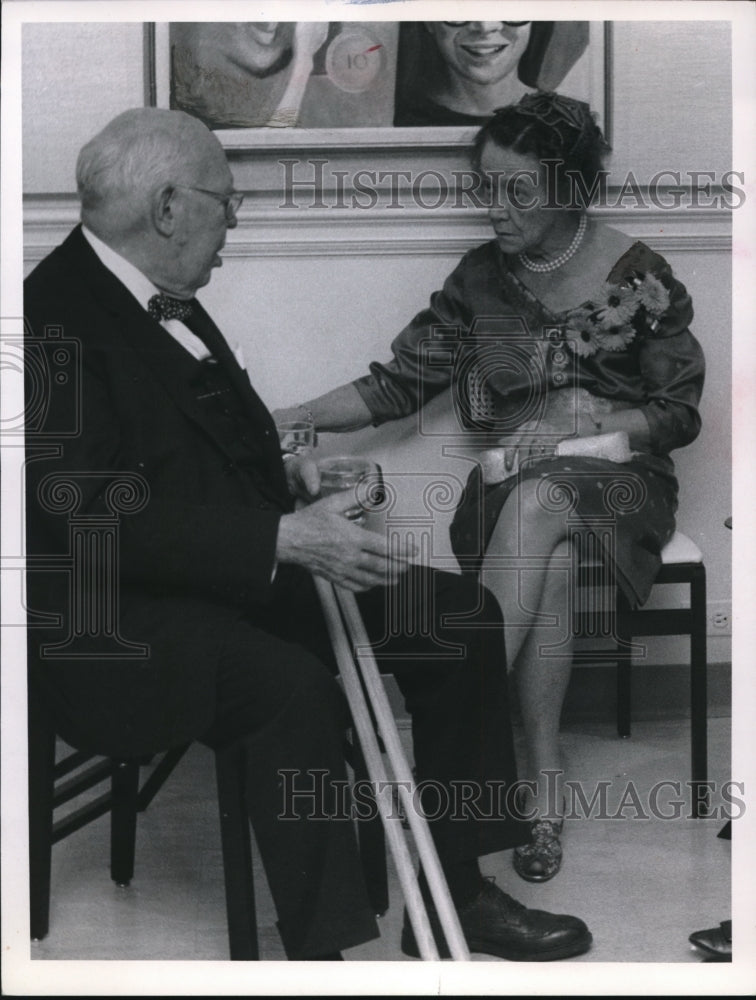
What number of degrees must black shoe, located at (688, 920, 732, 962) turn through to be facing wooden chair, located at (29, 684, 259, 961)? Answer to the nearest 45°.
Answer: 0° — it already faces it

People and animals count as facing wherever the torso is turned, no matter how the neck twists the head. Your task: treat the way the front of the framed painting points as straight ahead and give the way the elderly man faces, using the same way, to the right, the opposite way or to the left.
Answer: to the left

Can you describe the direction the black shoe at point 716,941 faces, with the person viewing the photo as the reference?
facing to the left of the viewer

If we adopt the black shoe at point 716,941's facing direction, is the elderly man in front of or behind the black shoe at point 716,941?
in front

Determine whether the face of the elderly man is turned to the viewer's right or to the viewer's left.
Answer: to the viewer's right

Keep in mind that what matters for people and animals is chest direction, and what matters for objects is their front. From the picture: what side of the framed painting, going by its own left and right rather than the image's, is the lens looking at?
front

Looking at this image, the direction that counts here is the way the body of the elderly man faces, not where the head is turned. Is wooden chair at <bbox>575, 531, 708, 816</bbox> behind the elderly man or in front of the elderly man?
in front

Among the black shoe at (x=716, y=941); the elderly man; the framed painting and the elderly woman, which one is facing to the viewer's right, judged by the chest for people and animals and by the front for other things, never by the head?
the elderly man

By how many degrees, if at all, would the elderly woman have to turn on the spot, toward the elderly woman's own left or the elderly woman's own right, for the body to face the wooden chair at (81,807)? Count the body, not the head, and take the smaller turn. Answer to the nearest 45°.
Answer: approximately 45° to the elderly woman's own right

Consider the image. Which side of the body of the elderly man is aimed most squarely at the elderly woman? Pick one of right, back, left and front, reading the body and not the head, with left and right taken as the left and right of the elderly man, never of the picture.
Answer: front

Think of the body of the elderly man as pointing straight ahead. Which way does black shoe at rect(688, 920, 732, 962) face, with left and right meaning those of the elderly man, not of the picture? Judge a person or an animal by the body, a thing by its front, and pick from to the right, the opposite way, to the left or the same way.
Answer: the opposite way

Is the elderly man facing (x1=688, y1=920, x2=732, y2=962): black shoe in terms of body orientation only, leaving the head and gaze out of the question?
yes

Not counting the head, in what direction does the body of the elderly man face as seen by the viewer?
to the viewer's right
